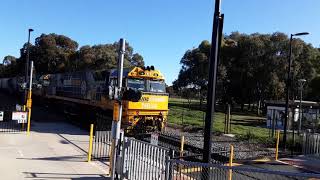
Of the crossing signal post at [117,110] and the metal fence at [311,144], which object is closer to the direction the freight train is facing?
the metal fence

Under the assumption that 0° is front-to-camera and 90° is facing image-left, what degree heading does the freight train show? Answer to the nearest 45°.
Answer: approximately 315°

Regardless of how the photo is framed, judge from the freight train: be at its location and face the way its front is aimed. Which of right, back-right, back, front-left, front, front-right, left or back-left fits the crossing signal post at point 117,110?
front-right

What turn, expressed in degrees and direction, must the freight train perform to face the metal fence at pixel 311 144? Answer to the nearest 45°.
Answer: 0° — it already faces it

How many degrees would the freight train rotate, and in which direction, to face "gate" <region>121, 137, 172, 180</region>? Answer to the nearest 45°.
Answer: approximately 45° to its right

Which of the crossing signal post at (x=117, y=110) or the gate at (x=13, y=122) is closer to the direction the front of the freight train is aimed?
the crossing signal post

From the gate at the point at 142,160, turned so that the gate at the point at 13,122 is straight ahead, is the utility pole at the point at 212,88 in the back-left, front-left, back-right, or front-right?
back-right
